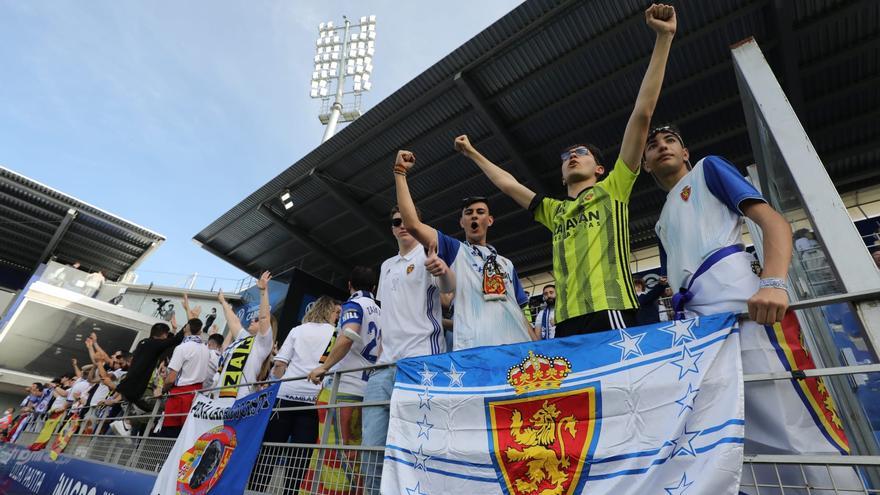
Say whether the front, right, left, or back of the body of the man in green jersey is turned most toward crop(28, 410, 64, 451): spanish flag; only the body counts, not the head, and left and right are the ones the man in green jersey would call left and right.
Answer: right

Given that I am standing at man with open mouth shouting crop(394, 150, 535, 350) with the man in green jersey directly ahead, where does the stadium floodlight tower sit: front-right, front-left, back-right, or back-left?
back-left

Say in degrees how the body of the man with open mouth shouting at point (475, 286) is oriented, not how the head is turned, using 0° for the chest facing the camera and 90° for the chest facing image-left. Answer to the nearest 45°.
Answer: approximately 0°

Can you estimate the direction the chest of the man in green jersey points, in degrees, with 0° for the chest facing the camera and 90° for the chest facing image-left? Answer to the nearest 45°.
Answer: approximately 45°

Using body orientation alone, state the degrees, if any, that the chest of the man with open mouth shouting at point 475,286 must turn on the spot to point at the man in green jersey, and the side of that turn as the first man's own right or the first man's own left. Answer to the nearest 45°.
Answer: approximately 45° to the first man's own left
